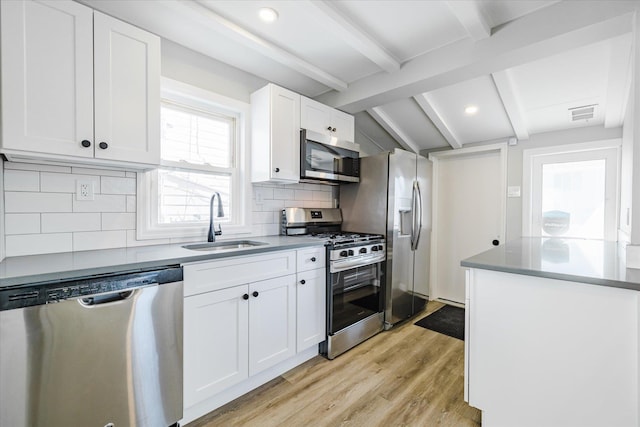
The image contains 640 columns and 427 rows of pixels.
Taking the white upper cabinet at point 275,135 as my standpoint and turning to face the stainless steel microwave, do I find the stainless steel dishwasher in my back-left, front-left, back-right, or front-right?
back-right

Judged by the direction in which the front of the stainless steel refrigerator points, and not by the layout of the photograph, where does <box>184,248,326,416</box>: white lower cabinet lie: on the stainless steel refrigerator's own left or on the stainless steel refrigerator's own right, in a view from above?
on the stainless steel refrigerator's own right

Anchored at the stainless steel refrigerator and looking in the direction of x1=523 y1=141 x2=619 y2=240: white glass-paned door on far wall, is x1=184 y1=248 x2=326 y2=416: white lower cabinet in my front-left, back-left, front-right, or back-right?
back-right

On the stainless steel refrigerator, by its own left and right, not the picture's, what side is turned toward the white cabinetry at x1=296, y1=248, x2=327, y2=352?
right

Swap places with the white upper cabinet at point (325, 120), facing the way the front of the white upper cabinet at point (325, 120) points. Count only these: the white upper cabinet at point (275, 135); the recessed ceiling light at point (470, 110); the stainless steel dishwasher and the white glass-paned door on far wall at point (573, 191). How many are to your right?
2
